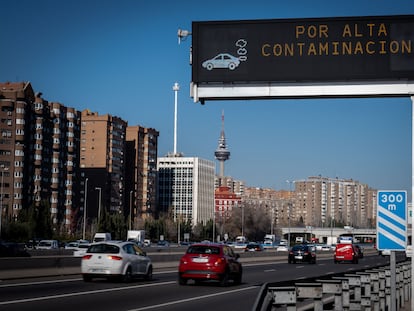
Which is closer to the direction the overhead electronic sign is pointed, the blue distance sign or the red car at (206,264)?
the blue distance sign

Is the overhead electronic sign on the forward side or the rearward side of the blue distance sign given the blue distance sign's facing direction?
on the rearward side

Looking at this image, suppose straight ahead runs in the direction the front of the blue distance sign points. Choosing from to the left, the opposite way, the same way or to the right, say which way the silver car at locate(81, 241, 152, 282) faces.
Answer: the opposite way

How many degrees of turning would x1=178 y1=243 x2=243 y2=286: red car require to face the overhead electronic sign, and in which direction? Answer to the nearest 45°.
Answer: approximately 135° to its right

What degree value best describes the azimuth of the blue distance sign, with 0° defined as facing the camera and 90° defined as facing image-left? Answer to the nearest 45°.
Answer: approximately 0°

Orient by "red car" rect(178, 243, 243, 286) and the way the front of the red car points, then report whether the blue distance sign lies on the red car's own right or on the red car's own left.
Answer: on the red car's own right

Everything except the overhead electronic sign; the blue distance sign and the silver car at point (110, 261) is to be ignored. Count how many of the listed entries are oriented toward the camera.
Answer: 2

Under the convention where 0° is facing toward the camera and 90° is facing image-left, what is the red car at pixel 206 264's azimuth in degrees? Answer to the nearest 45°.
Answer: approximately 225°

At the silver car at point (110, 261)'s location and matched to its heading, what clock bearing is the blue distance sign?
The blue distance sign is roughly at 4 o'clock from the silver car.

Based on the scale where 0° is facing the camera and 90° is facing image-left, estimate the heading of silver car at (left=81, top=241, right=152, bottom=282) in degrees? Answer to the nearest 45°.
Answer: approximately 225°
